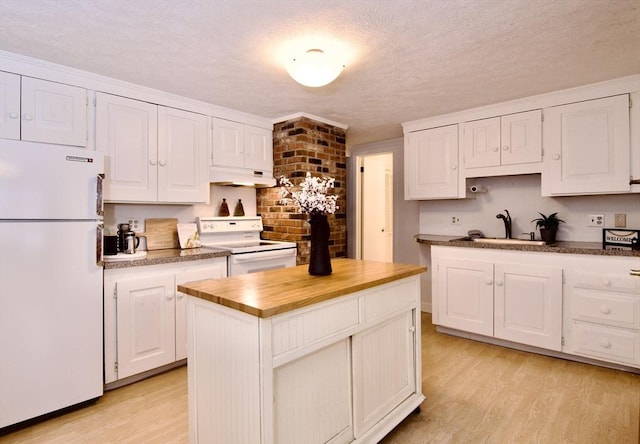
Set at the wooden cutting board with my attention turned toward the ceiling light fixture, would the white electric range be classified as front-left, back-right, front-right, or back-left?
front-left

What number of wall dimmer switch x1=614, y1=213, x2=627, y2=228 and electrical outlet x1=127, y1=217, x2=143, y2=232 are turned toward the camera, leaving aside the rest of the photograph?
2

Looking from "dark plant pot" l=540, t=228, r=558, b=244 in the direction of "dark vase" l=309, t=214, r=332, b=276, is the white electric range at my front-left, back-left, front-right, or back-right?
front-right

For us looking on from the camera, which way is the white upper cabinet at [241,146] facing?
facing the viewer and to the right of the viewer

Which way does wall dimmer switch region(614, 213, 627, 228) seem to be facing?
toward the camera

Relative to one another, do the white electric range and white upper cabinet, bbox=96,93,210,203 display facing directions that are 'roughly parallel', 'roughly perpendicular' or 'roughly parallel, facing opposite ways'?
roughly parallel

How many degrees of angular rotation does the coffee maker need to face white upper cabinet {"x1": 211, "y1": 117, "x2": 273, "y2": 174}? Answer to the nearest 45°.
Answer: approximately 45° to its left

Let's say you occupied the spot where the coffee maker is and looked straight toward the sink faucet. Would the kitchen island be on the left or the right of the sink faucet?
right

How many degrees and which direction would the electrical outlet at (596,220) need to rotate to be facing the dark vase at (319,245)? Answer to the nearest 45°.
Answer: approximately 45° to its right

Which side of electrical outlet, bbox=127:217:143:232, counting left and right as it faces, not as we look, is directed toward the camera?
front

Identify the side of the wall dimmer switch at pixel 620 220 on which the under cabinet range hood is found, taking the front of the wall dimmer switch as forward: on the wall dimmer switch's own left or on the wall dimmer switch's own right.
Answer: on the wall dimmer switch's own right

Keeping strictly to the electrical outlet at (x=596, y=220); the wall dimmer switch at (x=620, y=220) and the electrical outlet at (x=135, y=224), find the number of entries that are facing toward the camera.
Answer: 3

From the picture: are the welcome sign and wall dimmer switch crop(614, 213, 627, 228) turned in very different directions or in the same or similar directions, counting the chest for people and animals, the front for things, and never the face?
same or similar directions

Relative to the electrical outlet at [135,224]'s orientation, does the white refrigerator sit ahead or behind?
ahead
